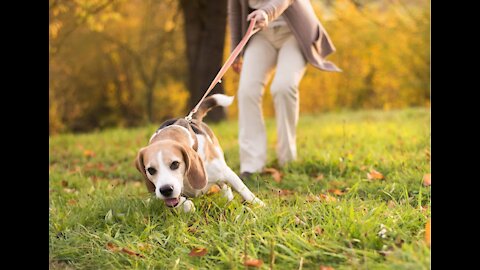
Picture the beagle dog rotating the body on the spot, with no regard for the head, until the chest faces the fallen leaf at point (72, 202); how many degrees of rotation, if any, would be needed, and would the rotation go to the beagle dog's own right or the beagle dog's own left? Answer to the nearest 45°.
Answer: approximately 90° to the beagle dog's own right

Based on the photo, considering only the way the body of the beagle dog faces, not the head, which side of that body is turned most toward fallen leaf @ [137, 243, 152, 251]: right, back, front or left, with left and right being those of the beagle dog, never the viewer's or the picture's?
front

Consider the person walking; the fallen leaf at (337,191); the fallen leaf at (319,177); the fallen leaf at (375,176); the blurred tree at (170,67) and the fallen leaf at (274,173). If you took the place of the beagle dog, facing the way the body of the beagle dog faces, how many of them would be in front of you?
0

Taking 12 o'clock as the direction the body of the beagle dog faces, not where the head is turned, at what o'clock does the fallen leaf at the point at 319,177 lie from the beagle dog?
The fallen leaf is roughly at 6 o'clock from the beagle dog.

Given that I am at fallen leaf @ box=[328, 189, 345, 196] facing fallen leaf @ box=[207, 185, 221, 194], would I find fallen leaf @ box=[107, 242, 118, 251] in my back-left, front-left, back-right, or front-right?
front-left

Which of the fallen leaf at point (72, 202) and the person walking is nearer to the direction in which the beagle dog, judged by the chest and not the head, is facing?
the fallen leaf

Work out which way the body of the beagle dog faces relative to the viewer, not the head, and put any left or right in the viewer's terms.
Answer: facing the viewer and to the left of the viewer

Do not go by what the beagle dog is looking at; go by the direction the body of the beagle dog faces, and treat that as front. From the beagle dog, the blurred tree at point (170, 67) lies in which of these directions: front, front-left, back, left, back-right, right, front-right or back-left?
back-right

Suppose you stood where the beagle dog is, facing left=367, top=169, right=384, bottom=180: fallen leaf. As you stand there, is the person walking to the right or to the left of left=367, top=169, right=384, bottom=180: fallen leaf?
left

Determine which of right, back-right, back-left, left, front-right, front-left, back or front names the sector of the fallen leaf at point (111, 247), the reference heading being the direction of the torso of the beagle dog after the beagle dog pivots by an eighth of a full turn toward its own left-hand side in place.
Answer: front-right

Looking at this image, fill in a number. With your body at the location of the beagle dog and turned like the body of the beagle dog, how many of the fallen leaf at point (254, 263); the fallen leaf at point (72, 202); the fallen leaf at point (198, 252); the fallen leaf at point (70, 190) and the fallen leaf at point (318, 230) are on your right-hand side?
2

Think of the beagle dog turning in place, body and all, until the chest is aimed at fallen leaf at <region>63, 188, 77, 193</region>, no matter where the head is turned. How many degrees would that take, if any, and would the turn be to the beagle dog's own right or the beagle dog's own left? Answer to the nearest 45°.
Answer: approximately 90° to the beagle dog's own right

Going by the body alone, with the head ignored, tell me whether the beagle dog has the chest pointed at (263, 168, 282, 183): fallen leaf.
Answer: no

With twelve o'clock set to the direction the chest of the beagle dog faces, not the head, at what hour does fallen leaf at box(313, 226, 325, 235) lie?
The fallen leaf is roughly at 9 o'clock from the beagle dog.
